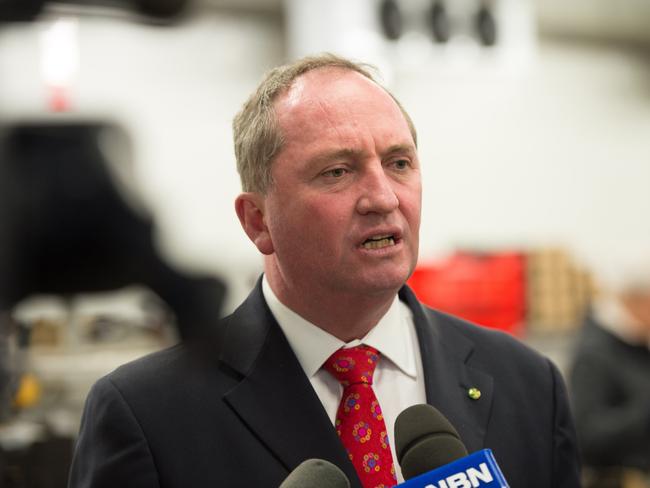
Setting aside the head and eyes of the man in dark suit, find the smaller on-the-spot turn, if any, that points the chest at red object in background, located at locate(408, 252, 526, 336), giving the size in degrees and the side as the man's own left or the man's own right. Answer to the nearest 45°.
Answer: approximately 135° to the man's own left

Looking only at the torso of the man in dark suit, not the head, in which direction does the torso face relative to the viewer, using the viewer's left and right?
facing the viewer and to the right of the viewer
